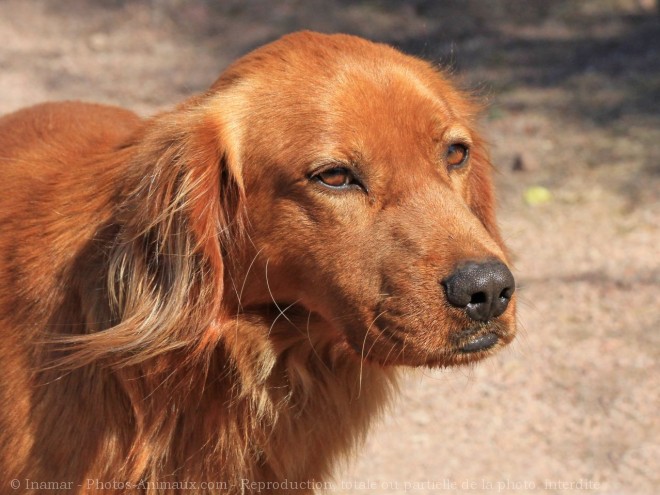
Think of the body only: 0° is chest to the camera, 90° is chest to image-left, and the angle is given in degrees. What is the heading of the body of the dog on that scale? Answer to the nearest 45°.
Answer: approximately 315°
